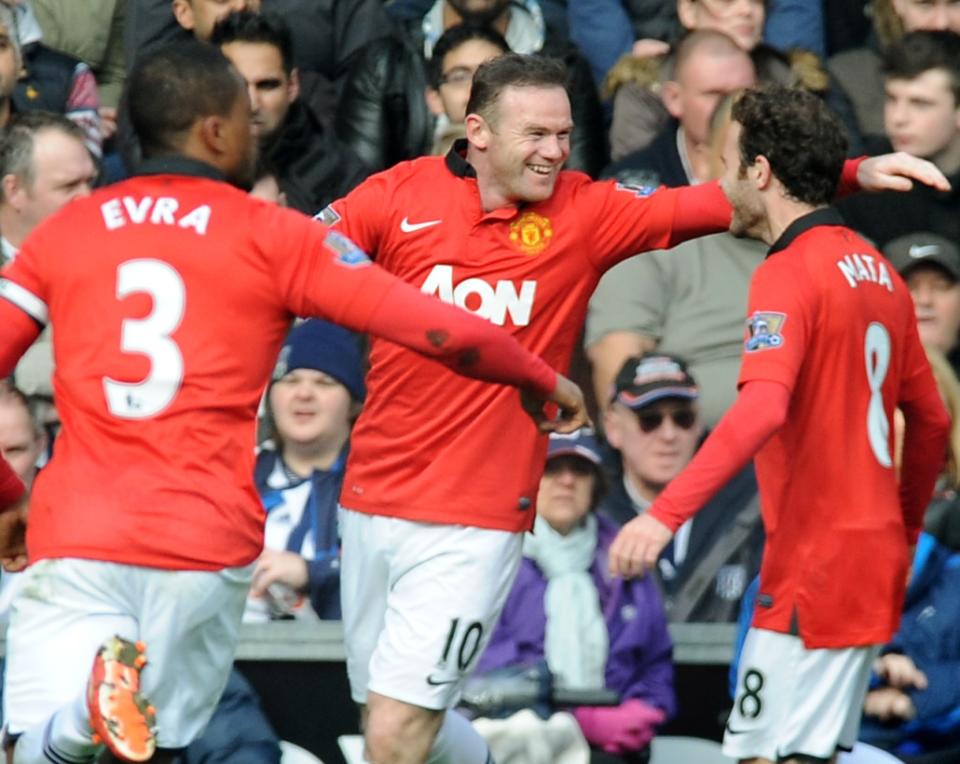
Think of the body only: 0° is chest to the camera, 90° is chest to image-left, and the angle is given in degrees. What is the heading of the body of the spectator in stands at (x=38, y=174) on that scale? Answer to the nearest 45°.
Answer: approximately 315°

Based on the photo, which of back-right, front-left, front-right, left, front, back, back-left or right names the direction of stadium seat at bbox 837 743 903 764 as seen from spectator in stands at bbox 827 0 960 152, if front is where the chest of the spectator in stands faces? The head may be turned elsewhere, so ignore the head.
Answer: front

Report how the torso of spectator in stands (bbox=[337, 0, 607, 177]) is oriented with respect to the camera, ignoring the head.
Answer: toward the camera

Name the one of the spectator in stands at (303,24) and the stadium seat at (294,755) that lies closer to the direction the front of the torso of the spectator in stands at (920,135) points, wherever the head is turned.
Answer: the stadium seat

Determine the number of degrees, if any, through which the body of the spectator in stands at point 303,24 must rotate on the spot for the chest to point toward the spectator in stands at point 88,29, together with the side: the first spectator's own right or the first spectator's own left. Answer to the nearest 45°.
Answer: approximately 90° to the first spectator's own right

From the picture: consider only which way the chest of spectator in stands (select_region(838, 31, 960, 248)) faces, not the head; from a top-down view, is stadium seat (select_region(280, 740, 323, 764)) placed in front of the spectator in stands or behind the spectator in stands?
in front

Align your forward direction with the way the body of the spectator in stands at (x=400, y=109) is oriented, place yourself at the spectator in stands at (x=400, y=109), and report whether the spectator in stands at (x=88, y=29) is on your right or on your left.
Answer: on your right

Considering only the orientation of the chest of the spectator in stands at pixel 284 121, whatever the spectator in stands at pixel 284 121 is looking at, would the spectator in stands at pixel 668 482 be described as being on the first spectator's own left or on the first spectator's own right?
on the first spectator's own left

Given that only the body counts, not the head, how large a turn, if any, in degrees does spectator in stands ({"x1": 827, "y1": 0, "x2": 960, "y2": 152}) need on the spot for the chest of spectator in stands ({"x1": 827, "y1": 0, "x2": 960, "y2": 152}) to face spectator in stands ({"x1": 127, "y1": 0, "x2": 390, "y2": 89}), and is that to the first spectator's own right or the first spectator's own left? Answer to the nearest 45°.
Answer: approximately 90° to the first spectator's own right

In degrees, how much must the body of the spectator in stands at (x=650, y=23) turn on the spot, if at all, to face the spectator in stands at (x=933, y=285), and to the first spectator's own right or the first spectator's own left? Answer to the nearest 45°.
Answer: approximately 45° to the first spectator's own left

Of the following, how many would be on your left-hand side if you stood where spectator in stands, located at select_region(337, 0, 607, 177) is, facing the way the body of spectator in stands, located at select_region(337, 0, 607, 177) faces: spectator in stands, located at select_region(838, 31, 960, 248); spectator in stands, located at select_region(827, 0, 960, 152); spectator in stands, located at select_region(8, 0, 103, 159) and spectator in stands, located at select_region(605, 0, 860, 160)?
3
